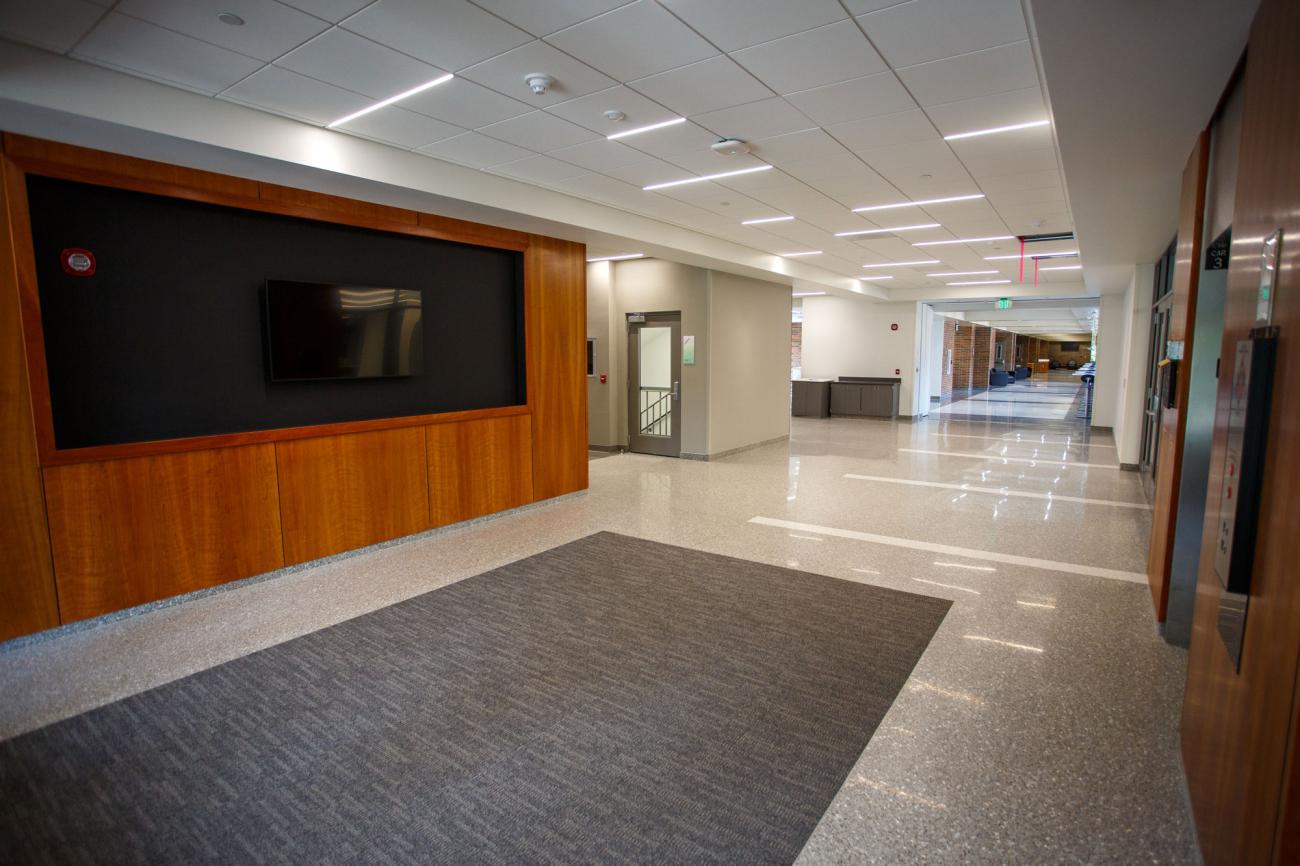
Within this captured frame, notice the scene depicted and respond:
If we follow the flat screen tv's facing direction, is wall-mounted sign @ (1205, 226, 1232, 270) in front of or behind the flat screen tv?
in front

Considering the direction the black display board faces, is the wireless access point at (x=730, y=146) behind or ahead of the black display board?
ahead

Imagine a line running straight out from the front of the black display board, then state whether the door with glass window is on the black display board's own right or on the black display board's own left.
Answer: on the black display board's own left

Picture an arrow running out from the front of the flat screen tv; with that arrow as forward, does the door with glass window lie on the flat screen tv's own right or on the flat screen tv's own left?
on the flat screen tv's own left

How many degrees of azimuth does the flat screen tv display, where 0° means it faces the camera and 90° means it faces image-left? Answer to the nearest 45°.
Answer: approximately 315°

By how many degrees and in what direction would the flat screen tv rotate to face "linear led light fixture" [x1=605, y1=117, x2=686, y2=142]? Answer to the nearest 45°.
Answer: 0° — it already faces it

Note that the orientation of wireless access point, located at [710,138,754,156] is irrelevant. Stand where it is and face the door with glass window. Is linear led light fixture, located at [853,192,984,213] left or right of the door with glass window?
right

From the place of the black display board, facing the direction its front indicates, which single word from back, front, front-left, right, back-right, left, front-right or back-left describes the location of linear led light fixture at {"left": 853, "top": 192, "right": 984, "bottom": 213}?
front-left

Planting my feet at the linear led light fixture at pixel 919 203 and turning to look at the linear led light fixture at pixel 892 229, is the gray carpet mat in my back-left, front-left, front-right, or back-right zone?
back-left

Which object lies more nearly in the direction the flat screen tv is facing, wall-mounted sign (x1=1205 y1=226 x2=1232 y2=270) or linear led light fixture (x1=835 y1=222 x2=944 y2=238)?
the wall-mounted sign
